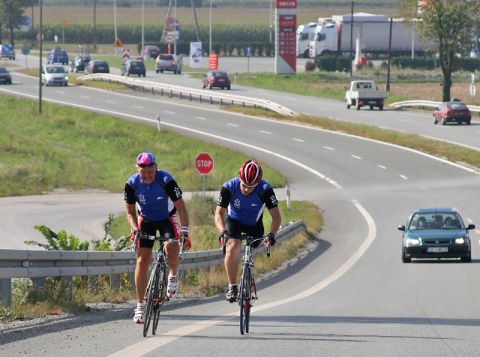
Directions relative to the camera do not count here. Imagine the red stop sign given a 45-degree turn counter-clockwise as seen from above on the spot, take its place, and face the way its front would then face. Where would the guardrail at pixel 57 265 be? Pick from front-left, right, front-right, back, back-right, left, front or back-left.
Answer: front-right

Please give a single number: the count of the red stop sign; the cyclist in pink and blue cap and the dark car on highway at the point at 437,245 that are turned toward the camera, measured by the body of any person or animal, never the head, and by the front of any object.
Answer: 3

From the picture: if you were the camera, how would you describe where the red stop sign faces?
facing the viewer

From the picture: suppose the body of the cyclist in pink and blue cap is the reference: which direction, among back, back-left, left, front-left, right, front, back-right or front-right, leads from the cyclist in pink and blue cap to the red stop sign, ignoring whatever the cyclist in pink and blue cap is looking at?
back

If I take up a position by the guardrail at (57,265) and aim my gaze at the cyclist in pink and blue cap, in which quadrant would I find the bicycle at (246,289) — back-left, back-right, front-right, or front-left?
front-left

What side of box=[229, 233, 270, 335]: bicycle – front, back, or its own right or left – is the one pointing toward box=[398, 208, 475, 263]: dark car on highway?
back

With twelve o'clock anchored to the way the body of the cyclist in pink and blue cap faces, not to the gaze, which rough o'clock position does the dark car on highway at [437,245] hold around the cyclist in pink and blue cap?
The dark car on highway is roughly at 7 o'clock from the cyclist in pink and blue cap.

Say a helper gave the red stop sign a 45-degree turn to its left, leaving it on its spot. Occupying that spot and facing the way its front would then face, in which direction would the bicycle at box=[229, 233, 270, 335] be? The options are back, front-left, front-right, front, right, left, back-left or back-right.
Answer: front-right

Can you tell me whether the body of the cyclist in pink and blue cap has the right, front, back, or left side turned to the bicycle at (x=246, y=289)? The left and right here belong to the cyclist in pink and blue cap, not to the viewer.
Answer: left

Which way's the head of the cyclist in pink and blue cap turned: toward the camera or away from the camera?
toward the camera

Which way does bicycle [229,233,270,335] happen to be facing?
toward the camera

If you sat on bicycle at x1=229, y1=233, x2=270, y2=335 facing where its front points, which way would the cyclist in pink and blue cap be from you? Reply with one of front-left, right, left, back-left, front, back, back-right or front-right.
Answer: right

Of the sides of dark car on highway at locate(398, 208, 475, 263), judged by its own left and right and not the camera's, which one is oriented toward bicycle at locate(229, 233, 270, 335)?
front
